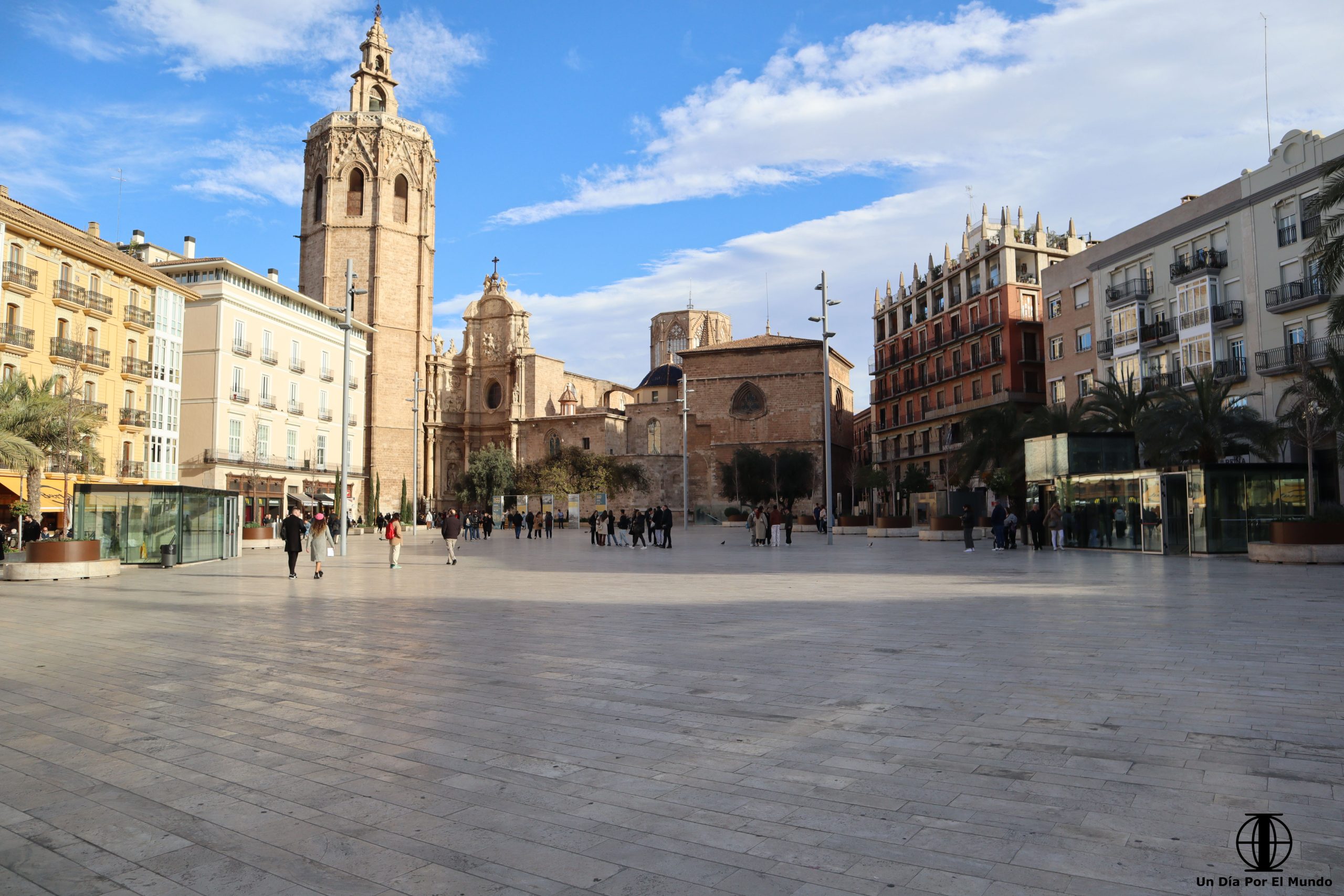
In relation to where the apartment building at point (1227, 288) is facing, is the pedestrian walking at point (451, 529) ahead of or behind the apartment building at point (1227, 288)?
ahead

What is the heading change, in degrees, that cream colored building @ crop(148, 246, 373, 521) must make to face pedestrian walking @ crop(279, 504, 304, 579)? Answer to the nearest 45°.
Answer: approximately 45° to its right

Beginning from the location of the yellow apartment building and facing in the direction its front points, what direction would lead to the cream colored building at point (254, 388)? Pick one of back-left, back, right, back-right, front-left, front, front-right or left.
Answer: left

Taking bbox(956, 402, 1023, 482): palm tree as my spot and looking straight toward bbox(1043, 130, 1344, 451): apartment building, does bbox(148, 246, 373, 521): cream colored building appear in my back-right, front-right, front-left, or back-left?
back-right

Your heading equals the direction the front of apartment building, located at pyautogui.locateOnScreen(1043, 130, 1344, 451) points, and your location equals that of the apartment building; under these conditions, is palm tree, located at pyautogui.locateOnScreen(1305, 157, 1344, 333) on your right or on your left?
on your left

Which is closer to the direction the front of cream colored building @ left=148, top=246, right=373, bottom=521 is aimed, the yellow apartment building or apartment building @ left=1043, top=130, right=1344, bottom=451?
the apartment building

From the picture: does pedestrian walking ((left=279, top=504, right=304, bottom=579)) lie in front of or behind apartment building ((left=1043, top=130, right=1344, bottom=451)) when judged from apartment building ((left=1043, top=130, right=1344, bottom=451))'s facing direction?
in front

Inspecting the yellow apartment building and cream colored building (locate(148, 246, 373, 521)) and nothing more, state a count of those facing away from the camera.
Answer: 0

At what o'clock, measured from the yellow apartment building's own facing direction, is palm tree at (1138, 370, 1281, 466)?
The palm tree is roughly at 12 o'clock from the yellow apartment building.

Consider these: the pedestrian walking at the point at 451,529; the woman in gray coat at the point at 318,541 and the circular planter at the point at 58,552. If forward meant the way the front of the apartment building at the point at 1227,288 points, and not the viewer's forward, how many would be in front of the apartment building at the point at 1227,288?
3

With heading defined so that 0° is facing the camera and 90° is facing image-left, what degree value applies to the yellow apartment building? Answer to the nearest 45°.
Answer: approximately 315°

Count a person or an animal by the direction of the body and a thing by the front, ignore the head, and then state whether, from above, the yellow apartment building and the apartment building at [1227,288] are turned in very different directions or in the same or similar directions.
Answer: very different directions

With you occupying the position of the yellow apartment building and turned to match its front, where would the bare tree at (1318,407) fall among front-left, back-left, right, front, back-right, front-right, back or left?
front

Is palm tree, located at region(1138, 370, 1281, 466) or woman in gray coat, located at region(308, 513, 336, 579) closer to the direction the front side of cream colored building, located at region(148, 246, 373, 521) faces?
the palm tree

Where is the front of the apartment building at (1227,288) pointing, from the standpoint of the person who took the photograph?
facing the viewer and to the left of the viewer
